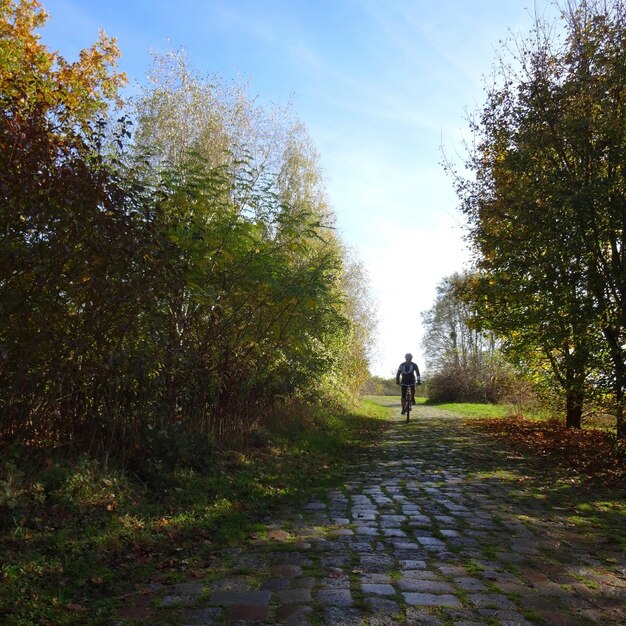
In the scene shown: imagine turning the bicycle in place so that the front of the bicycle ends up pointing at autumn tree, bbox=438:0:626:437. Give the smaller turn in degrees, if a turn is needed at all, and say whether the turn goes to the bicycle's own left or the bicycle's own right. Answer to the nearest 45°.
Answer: approximately 90° to the bicycle's own left

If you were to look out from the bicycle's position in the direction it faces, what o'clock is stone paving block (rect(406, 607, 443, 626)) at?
The stone paving block is roughly at 12 o'clock from the bicycle.

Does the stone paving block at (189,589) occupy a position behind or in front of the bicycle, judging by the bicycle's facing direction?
in front

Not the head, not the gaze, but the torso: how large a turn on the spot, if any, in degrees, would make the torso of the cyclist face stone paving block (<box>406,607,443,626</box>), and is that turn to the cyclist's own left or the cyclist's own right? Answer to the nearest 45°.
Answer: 0° — they already face it

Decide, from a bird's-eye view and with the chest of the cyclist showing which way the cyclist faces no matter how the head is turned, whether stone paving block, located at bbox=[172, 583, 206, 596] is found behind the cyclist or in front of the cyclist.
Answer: in front

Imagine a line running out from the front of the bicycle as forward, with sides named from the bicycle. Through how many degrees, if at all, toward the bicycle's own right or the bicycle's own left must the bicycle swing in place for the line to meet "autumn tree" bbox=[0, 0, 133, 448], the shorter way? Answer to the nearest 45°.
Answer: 0° — it already faces it

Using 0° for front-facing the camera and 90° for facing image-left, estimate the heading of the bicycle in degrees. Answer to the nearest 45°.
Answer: approximately 0°

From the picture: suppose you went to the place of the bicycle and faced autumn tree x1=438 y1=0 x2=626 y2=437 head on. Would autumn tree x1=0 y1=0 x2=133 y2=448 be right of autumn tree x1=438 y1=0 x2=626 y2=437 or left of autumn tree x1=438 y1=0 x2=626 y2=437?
right

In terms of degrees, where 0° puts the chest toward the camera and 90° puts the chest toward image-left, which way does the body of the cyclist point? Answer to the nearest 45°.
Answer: approximately 0°
